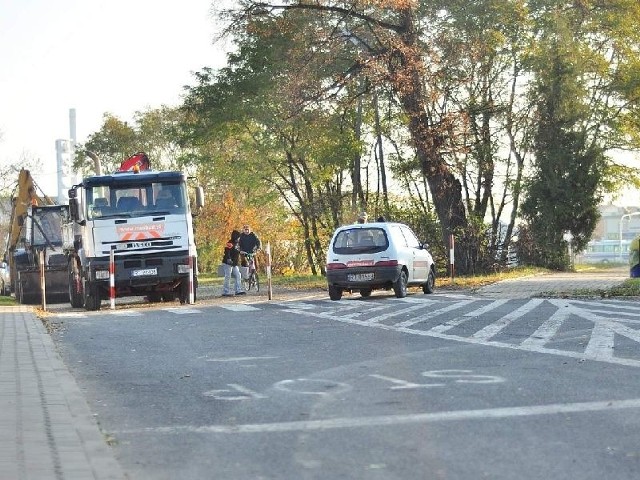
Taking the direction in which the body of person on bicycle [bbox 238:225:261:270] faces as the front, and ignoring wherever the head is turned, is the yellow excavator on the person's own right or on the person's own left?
on the person's own right

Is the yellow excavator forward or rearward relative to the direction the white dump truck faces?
rearward

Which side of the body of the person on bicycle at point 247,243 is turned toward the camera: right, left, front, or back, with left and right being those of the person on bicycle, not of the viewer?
front

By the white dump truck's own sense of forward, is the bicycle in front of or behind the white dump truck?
behind

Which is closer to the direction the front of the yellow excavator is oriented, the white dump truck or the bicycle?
the white dump truck

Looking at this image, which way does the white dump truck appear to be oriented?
toward the camera
